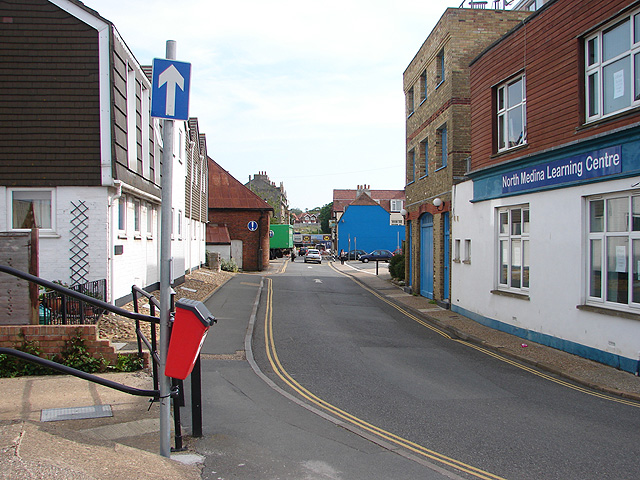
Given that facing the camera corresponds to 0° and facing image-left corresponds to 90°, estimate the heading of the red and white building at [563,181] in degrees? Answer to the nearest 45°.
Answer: approximately 45°

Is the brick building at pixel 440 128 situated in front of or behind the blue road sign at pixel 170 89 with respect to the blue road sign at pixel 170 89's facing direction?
behind

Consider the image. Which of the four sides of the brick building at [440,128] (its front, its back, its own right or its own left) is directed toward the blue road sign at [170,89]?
left

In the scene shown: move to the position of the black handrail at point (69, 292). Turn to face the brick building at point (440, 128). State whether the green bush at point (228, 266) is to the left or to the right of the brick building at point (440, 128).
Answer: left

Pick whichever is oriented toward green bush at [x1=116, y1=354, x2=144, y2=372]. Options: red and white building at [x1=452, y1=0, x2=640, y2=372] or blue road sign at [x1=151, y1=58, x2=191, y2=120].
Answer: the red and white building

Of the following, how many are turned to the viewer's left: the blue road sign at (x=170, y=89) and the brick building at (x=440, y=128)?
1

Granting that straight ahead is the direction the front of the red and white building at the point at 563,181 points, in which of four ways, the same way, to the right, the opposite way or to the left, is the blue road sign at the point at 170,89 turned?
to the left

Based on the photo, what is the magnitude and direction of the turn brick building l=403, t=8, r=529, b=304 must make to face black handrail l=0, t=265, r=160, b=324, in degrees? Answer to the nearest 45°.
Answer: approximately 90° to its left

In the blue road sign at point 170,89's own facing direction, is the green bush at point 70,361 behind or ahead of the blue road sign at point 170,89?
behind

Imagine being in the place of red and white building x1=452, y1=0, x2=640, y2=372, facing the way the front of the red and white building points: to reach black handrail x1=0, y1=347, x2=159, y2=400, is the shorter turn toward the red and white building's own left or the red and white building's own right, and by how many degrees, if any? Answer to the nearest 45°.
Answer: approximately 45° to the red and white building's own left

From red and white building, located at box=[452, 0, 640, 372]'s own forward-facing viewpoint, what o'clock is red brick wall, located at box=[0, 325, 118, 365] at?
The red brick wall is roughly at 12 o'clock from the red and white building.

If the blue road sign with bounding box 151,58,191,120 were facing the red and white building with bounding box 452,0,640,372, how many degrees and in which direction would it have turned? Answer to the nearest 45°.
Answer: approximately 135° to its left

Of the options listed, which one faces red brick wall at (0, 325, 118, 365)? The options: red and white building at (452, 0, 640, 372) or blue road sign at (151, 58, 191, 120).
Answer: the red and white building

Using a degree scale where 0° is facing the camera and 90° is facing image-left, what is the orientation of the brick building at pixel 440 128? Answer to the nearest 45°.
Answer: approximately 90°

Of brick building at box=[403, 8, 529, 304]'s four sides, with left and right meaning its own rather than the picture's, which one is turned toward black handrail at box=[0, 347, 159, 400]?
left
